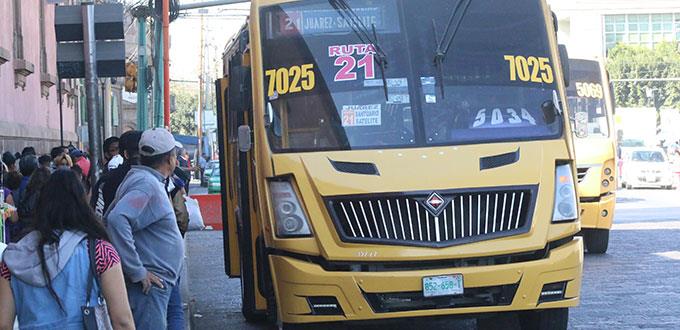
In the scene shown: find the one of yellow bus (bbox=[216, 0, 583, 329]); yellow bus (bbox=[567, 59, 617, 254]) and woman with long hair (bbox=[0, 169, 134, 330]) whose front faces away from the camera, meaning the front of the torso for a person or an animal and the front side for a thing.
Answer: the woman with long hair

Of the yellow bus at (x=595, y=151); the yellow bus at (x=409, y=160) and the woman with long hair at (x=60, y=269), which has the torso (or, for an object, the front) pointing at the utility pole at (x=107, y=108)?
the woman with long hair

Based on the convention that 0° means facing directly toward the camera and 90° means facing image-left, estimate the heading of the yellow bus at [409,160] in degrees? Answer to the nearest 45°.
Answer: approximately 0°

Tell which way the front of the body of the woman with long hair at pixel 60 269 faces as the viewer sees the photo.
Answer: away from the camera

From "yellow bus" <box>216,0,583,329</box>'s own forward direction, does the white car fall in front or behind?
behind

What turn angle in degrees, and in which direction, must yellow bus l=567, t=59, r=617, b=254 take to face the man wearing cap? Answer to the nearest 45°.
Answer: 0° — it already faces them

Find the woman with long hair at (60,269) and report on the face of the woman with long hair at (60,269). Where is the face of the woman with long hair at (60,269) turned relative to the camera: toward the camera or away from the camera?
away from the camera

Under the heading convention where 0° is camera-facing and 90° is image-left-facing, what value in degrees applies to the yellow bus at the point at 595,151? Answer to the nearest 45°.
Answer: approximately 0°

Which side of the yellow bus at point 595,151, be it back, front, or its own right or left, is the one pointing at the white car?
back

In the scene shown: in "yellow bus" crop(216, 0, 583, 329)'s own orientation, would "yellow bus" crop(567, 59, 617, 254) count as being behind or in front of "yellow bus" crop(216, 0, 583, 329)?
behind

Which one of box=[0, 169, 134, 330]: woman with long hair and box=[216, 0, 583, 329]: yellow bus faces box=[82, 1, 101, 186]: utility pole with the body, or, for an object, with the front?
the woman with long hair
